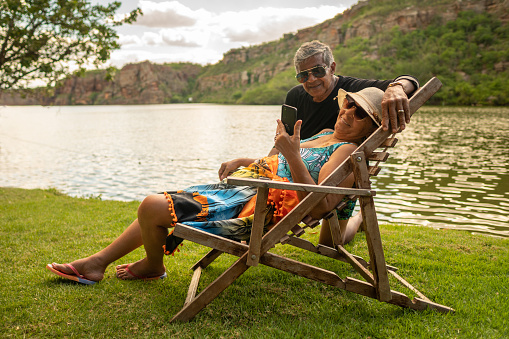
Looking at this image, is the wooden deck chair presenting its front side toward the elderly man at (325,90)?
no

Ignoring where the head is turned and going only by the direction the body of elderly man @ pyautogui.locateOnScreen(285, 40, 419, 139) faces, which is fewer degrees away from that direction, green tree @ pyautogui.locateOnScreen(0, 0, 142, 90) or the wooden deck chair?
the wooden deck chair

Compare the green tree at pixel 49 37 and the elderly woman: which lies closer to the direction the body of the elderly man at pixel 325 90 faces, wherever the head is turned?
the elderly woman

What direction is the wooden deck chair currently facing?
to the viewer's left

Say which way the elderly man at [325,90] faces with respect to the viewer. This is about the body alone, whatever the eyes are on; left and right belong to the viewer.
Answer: facing the viewer and to the left of the viewer

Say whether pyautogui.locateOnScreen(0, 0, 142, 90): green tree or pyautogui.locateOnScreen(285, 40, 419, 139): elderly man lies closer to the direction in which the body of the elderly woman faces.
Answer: the green tree

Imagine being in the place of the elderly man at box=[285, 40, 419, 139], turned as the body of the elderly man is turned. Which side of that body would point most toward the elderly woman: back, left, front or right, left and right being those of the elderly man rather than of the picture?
front

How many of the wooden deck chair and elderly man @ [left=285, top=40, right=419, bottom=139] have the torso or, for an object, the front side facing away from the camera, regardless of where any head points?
0

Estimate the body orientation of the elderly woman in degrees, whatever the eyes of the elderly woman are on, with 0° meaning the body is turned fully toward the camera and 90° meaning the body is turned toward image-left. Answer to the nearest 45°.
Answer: approximately 90°

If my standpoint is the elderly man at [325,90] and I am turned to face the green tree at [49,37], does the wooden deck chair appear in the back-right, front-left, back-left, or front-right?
back-left

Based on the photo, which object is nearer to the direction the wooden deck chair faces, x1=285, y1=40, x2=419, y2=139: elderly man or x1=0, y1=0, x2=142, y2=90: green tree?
the green tree

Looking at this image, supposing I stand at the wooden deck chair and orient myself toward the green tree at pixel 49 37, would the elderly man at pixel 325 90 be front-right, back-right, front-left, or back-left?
front-right

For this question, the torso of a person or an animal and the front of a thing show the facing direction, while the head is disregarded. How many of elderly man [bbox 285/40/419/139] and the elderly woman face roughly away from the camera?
0
